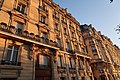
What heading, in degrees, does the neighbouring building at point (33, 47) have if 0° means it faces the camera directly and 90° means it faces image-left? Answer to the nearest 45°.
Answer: approximately 315°
